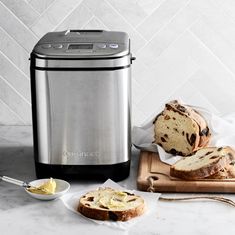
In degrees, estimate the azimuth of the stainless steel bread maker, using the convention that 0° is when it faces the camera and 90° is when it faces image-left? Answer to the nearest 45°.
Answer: approximately 0°
